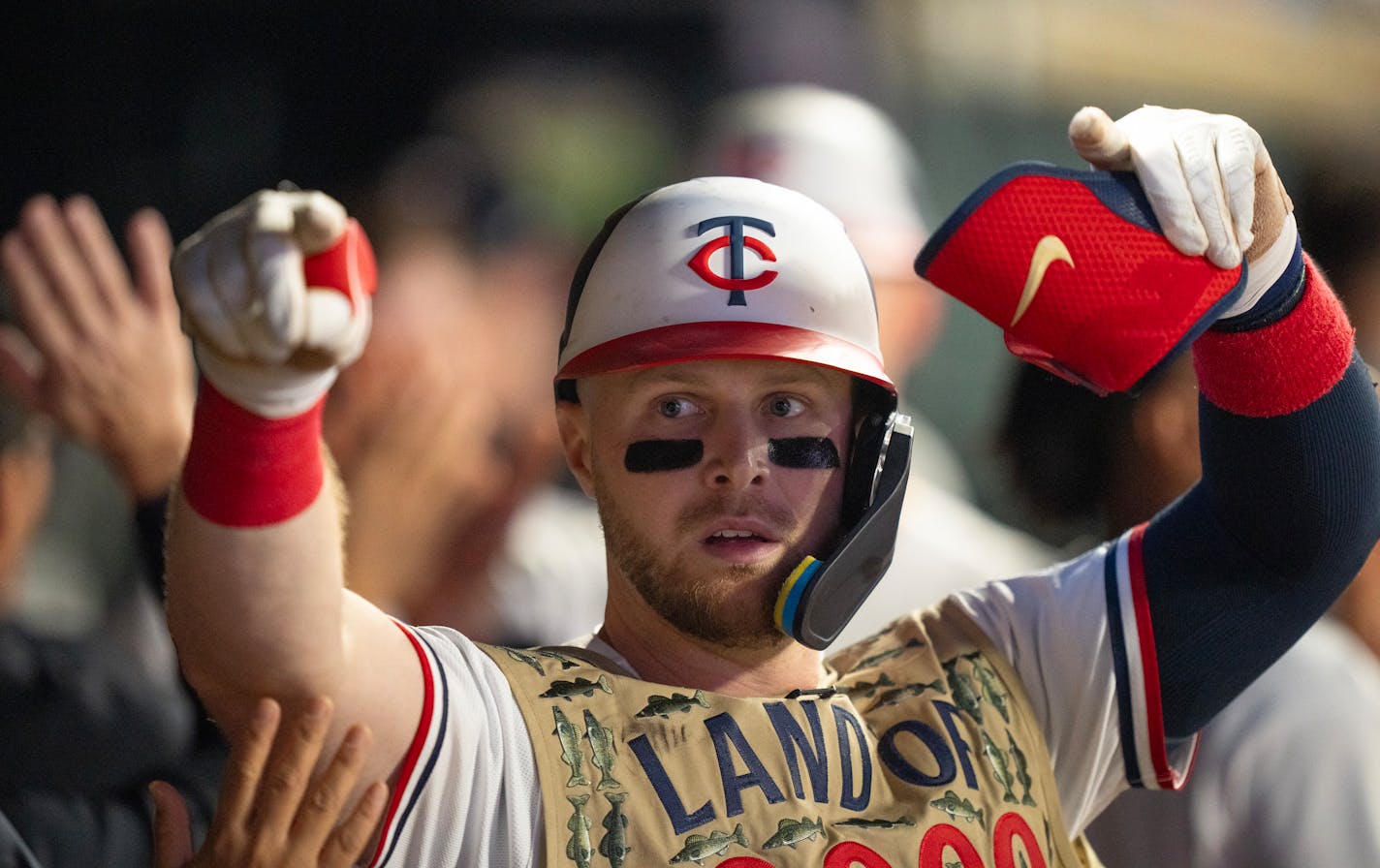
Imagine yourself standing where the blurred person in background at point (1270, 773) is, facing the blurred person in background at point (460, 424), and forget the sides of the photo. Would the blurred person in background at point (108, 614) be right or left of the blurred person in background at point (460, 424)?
left

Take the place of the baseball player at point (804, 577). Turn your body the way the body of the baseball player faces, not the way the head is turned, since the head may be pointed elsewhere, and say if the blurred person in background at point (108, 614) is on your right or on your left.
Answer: on your right

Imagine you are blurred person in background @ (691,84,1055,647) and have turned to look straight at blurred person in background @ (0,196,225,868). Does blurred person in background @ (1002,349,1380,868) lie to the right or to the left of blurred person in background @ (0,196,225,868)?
left

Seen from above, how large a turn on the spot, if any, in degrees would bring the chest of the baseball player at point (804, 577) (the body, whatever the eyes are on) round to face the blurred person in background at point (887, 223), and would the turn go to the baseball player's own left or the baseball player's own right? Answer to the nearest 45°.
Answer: approximately 180°

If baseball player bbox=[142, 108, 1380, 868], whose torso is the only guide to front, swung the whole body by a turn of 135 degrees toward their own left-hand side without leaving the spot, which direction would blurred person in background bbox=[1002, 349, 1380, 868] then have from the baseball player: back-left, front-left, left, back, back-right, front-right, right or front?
front

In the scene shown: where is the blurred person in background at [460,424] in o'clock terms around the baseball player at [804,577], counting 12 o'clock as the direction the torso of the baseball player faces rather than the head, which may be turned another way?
The blurred person in background is roughly at 5 o'clock from the baseball player.

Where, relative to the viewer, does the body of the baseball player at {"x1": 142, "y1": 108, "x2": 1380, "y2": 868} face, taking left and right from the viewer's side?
facing the viewer

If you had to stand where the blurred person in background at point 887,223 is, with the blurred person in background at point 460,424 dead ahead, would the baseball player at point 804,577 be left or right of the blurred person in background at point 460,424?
left

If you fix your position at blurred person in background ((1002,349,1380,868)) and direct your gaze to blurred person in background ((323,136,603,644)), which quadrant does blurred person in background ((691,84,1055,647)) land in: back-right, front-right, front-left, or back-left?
front-right

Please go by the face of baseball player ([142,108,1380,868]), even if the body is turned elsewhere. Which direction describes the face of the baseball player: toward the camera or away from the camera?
toward the camera
